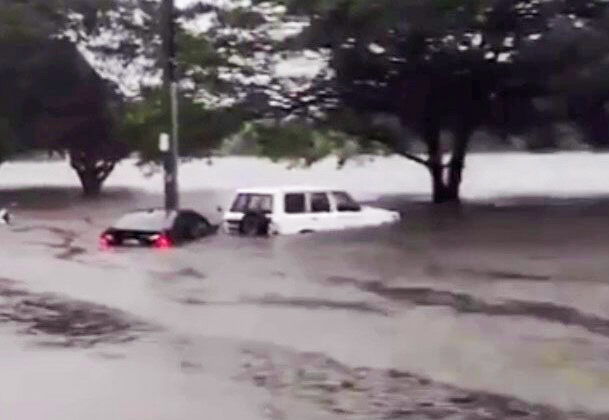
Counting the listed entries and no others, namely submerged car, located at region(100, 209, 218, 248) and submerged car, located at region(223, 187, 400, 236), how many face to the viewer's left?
0

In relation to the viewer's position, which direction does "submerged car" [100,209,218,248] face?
facing away from the viewer and to the right of the viewer

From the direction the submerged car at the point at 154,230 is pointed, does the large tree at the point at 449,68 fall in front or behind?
in front

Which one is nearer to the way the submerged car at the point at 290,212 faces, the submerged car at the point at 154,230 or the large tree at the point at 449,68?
the large tree

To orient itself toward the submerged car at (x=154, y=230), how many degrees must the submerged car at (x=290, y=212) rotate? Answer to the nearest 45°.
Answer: approximately 135° to its left

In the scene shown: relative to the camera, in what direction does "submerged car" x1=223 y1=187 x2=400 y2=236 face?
facing away from the viewer and to the right of the viewer
